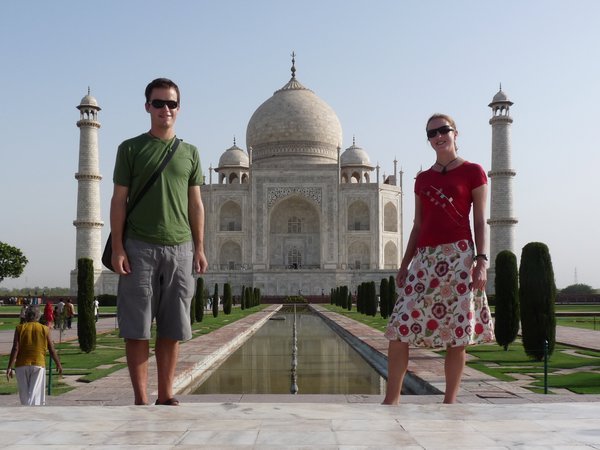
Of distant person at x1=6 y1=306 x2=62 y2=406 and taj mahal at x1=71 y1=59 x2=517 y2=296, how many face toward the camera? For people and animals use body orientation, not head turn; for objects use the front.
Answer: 1

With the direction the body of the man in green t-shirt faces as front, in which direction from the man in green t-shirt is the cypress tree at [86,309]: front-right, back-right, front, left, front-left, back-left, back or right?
back

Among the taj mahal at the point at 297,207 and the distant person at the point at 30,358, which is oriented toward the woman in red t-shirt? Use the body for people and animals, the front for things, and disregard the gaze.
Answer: the taj mahal

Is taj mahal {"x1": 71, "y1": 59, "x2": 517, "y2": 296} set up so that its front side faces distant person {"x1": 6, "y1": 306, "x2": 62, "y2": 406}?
yes

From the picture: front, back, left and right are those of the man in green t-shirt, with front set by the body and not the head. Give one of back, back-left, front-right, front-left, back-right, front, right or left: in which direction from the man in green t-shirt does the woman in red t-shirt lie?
left

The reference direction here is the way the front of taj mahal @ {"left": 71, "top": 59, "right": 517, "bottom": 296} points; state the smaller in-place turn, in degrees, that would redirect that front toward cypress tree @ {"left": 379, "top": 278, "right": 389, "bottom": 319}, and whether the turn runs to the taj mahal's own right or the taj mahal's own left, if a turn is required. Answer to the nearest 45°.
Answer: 0° — it already faces it

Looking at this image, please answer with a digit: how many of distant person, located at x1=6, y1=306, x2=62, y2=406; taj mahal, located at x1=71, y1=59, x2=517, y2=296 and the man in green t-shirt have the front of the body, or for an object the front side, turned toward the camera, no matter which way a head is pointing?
2

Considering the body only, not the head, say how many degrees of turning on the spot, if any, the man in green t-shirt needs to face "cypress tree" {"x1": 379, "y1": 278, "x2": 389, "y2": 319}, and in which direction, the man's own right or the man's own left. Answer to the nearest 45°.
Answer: approximately 180°

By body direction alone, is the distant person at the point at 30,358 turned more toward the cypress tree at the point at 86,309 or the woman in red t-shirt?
the cypress tree

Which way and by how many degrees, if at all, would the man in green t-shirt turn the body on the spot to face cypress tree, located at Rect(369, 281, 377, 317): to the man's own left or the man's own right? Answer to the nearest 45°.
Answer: approximately 180°

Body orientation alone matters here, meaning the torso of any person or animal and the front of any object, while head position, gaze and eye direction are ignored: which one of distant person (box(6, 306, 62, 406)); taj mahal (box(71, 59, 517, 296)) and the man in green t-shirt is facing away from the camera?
the distant person

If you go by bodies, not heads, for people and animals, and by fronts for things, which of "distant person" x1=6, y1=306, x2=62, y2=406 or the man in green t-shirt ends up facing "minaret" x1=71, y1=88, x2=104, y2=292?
the distant person

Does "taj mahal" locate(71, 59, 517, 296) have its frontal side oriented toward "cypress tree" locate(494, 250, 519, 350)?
yes
